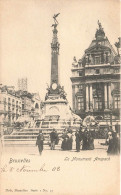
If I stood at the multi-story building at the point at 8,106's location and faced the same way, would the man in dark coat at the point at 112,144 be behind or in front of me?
in front

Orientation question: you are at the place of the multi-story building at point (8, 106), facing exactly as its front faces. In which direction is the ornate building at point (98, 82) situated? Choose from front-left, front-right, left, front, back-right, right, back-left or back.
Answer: front-left

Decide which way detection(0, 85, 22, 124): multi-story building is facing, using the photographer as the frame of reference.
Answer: facing the viewer and to the right of the viewer
